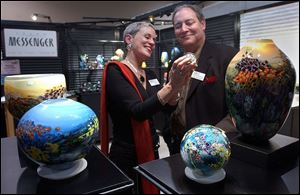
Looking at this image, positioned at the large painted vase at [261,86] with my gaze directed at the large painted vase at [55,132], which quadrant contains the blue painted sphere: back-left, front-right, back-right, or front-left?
front-left

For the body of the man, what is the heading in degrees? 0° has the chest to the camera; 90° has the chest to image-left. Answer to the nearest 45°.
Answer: approximately 45°

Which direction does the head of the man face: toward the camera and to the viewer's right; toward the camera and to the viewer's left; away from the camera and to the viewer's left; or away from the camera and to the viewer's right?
toward the camera and to the viewer's left

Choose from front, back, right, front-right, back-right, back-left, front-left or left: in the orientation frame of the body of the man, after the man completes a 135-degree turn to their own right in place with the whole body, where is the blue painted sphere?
back

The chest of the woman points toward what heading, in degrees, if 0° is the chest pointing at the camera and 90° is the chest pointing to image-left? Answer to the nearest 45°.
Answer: approximately 315°

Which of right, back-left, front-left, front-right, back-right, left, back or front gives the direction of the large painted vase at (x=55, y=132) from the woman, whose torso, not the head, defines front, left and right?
front-right

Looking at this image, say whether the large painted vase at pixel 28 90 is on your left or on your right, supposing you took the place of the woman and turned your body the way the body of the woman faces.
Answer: on your right

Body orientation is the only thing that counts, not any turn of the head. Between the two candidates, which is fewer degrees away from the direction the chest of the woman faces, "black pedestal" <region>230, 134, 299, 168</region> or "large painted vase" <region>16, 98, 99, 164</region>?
the black pedestal

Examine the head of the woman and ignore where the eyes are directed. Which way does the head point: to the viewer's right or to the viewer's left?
to the viewer's right

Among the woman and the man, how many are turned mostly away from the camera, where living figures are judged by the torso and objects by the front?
0
